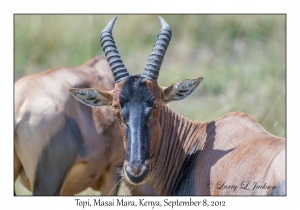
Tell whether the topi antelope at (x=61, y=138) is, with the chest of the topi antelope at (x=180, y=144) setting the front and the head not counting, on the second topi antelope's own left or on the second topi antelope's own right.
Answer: on the second topi antelope's own right

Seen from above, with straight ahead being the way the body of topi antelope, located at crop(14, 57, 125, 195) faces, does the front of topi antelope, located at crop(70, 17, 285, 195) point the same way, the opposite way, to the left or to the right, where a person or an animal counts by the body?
the opposite way

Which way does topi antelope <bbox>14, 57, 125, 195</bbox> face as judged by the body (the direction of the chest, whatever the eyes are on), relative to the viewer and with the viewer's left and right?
facing away from the viewer and to the right of the viewer

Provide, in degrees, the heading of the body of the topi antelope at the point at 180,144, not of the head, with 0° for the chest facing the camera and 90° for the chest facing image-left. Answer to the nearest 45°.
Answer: approximately 45°
